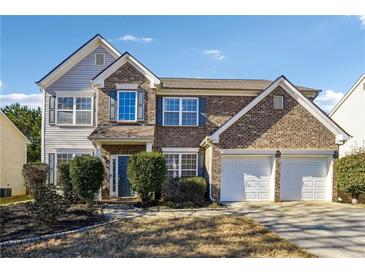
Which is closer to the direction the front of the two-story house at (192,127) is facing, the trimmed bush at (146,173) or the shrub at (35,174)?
the trimmed bush

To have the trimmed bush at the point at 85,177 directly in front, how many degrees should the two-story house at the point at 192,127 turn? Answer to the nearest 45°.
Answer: approximately 45° to its right

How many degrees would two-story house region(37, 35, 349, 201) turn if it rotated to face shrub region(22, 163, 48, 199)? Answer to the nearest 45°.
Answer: approximately 90° to its right

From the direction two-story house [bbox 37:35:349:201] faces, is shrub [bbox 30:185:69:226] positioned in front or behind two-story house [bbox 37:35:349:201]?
in front

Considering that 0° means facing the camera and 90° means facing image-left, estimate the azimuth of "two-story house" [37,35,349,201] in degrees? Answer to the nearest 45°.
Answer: approximately 0°

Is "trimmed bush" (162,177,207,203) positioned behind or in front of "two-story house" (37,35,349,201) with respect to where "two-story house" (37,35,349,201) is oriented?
in front
